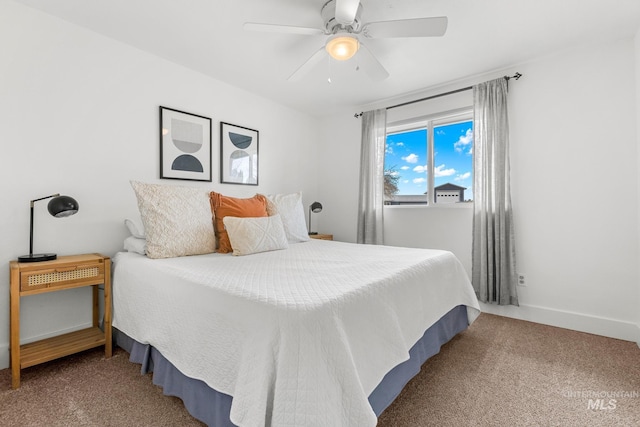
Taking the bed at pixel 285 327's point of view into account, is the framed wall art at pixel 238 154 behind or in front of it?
behind

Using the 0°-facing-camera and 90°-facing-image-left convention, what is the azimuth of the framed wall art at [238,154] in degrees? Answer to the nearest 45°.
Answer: approximately 315°

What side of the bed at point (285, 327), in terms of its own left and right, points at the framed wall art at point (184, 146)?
back

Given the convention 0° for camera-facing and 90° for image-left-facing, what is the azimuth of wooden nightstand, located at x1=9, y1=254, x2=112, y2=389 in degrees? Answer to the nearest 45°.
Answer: approximately 315°

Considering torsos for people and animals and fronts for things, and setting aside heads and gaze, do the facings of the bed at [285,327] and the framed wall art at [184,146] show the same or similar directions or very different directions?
same or similar directions

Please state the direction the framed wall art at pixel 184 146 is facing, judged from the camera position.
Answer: facing the viewer and to the right of the viewer

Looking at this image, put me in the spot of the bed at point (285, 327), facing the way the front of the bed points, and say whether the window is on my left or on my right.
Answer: on my left

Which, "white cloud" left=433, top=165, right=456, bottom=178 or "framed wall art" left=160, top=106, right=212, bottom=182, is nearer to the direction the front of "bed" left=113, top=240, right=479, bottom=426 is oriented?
the white cloud

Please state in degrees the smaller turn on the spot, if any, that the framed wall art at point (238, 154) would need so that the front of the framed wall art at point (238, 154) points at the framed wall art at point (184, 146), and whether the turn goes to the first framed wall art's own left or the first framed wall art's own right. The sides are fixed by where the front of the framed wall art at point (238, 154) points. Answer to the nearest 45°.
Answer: approximately 90° to the first framed wall art's own right

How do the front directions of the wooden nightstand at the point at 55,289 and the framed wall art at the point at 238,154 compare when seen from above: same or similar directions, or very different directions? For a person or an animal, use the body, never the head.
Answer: same or similar directions

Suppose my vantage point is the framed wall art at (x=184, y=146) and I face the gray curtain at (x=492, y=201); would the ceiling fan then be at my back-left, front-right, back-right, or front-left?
front-right

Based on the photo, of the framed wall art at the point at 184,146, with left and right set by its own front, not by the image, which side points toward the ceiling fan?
front

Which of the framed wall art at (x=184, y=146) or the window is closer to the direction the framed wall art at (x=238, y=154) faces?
the window

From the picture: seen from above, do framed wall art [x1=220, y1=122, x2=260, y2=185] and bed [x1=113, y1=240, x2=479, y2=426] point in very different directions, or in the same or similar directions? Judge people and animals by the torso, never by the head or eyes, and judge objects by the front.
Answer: same or similar directions
